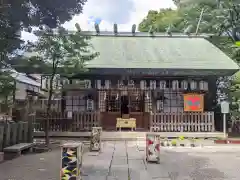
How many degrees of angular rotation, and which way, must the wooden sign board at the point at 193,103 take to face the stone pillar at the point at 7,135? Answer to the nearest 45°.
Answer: approximately 45° to its right

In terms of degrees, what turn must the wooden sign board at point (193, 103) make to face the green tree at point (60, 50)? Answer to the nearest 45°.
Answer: approximately 45° to its right

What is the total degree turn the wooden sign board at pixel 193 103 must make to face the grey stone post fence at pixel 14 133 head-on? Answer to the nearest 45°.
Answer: approximately 45° to its right

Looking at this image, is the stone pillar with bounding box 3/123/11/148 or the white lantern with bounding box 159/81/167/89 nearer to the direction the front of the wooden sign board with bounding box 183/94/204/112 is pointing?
the stone pillar

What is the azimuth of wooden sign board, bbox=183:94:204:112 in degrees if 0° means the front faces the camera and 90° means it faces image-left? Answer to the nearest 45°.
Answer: approximately 0°

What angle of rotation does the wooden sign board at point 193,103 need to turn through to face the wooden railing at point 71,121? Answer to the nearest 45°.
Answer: approximately 90° to its right

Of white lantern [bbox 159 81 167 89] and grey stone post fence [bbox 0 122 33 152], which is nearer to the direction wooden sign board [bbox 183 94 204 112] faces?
the grey stone post fence
